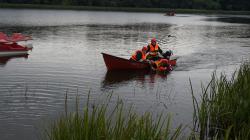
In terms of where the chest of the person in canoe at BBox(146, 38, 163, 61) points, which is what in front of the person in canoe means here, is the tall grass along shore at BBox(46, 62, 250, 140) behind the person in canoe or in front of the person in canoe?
in front
